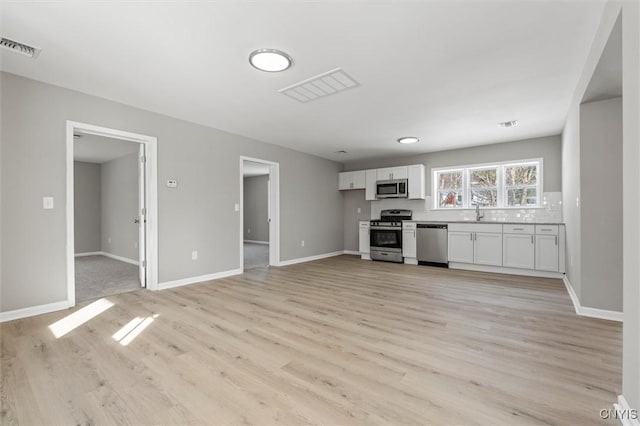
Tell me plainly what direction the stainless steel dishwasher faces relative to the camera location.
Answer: facing the viewer

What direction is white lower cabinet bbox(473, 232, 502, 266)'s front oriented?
toward the camera

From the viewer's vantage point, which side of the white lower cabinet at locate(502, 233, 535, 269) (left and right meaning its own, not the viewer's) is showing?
front

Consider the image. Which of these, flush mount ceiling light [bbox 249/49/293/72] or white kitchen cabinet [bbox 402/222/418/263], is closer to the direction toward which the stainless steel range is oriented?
the flush mount ceiling light

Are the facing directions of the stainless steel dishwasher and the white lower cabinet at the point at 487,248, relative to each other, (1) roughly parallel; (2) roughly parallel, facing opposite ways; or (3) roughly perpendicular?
roughly parallel

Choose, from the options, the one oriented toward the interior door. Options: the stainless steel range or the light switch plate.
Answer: the stainless steel range

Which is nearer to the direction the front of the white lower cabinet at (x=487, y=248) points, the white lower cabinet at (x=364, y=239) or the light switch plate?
the light switch plate

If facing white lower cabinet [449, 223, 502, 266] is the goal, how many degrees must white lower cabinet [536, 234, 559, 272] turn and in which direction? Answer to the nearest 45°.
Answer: approximately 90° to its right

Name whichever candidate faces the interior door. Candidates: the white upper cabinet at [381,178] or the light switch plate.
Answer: the white upper cabinet

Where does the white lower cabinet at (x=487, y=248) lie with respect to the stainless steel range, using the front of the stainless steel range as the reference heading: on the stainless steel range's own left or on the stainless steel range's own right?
on the stainless steel range's own left

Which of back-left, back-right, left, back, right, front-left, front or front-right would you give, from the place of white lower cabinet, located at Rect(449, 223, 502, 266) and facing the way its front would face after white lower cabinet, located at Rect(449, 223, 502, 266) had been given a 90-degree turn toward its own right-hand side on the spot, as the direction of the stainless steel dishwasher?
front

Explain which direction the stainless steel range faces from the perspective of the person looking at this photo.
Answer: facing the viewer and to the left of the viewer
